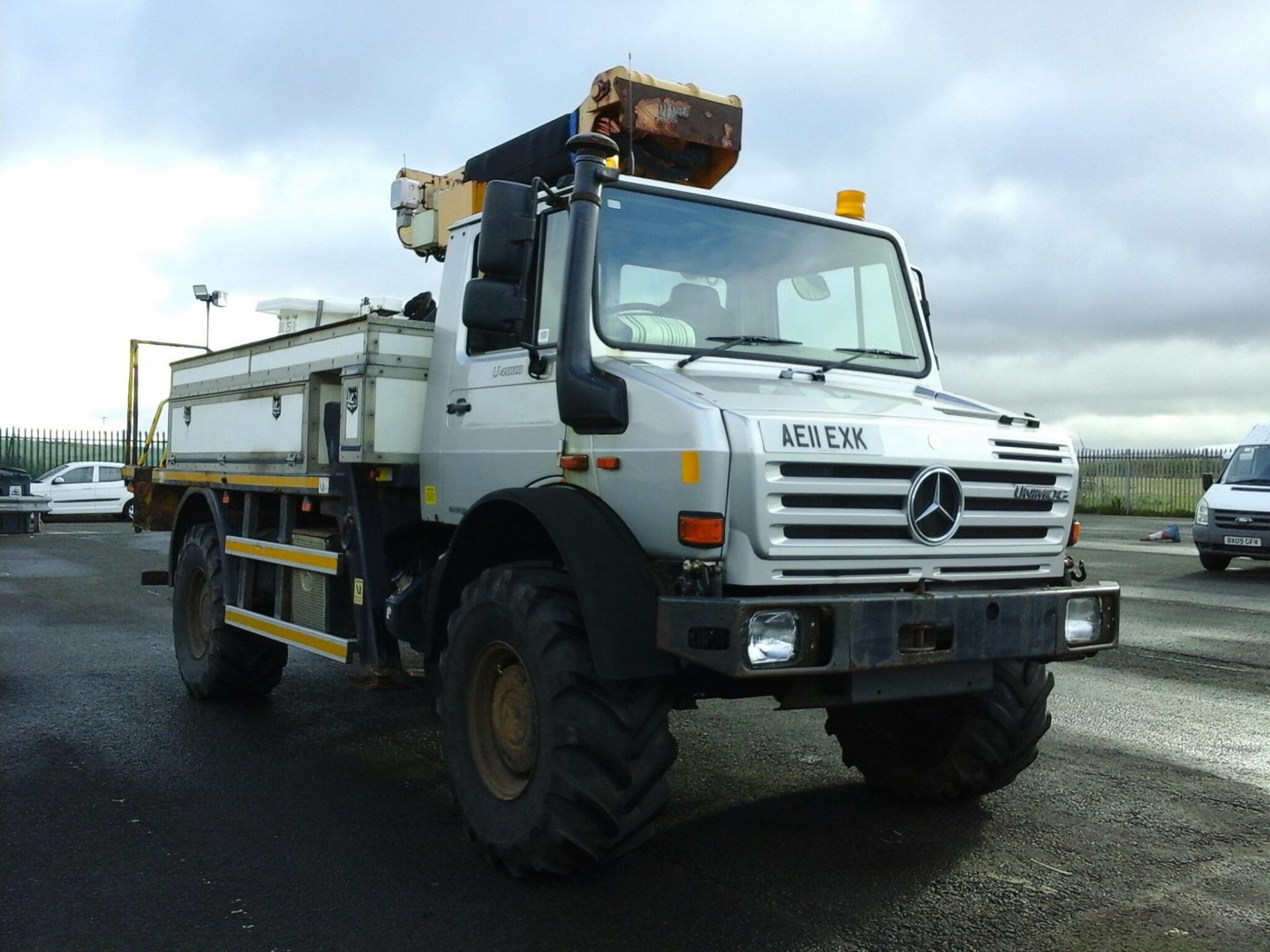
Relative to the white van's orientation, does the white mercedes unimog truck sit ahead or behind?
ahead

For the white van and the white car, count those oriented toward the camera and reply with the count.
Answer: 1

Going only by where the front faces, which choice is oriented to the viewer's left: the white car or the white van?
the white car

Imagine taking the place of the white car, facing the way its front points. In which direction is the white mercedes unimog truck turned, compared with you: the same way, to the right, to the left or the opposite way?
to the left

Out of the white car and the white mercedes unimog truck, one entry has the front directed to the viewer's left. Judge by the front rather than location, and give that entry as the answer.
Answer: the white car

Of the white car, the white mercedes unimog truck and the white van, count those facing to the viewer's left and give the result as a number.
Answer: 1

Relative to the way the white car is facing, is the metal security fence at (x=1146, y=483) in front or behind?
behind

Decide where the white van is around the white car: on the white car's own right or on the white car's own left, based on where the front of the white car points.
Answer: on the white car's own left

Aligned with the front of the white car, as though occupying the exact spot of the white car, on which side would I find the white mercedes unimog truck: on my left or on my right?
on my left

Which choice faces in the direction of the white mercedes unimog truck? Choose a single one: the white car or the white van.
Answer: the white van

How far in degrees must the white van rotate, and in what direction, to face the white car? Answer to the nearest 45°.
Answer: approximately 90° to its right

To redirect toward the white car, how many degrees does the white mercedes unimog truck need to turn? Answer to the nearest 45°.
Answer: approximately 180°

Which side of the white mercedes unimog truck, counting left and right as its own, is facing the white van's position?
left

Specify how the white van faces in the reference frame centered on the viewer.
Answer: facing the viewer

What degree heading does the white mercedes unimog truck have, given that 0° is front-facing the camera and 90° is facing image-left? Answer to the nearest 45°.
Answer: approximately 315°

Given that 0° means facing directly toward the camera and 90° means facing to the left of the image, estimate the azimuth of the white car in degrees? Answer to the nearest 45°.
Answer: approximately 90°
